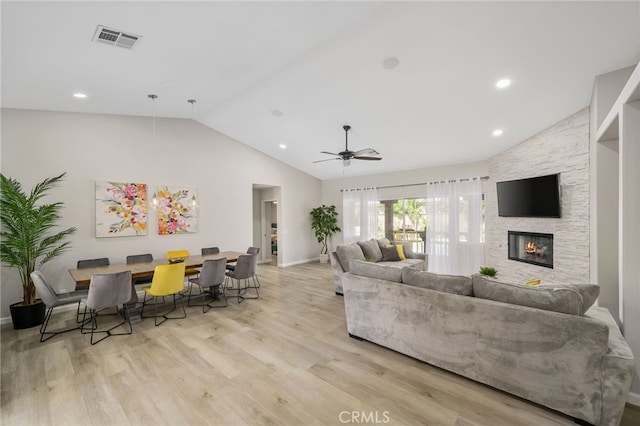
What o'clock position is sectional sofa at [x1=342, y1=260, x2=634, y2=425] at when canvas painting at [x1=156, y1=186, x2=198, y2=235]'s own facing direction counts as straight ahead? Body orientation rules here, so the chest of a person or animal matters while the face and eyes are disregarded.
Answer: The sectional sofa is roughly at 11 o'clock from the canvas painting.

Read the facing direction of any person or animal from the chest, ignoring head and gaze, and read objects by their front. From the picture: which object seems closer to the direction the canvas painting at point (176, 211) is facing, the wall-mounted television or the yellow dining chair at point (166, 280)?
the yellow dining chair

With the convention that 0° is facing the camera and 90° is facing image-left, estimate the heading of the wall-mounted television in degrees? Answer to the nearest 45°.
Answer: approximately 45°

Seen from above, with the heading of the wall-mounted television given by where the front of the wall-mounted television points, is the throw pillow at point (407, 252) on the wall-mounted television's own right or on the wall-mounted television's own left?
on the wall-mounted television's own right

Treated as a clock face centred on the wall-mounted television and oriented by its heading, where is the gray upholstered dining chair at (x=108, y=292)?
The gray upholstered dining chair is roughly at 12 o'clock from the wall-mounted television.

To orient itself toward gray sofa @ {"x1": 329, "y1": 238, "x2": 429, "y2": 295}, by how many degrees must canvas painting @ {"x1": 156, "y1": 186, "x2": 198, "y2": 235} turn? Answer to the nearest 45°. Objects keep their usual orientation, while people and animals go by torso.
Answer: approximately 45° to its left

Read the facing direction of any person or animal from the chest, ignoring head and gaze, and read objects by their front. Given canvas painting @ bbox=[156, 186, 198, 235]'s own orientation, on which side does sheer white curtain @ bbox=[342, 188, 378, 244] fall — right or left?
on its left

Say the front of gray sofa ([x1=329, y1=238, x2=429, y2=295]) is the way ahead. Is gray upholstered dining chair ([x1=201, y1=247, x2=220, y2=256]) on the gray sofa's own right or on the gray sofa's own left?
on the gray sofa's own right

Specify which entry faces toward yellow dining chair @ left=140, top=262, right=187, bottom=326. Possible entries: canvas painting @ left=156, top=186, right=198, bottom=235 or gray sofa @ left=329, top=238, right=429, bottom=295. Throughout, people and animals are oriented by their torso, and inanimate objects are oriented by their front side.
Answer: the canvas painting

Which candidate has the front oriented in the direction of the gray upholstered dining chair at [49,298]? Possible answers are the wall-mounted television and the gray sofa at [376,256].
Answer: the wall-mounted television

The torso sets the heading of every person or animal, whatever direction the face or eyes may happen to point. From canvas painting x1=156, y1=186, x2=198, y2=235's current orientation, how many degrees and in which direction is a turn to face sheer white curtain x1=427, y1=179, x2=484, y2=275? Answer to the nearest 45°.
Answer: approximately 90° to its left

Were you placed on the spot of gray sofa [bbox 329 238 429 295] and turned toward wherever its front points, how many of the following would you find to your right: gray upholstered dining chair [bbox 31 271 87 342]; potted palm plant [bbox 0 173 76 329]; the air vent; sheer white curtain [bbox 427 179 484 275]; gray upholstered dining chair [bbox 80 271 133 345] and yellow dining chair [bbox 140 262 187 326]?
5

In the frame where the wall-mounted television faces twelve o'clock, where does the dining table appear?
The dining table is roughly at 12 o'clock from the wall-mounted television.
